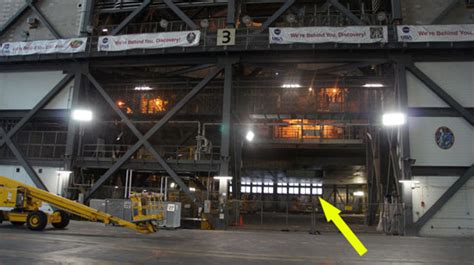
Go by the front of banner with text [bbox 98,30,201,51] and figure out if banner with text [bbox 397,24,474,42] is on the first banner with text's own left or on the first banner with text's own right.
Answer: on the first banner with text's own left

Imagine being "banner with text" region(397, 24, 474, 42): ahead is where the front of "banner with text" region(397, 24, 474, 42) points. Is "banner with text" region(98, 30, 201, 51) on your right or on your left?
on your right

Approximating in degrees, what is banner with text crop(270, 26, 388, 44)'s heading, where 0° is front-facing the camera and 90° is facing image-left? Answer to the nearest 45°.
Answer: approximately 0°

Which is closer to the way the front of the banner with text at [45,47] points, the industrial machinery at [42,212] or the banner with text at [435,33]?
the industrial machinery

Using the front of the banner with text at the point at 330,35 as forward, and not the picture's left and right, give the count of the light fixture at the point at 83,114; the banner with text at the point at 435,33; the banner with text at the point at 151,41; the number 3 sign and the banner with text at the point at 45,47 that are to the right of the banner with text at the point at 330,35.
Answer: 4

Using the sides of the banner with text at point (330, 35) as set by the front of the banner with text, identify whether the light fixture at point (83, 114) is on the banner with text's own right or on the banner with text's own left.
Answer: on the banner with text's own right

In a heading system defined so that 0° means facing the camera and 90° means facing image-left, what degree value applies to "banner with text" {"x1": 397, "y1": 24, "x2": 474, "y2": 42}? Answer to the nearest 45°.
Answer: approximately 0°

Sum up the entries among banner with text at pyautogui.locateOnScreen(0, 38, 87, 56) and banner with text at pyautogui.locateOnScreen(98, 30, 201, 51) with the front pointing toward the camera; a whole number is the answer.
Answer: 2

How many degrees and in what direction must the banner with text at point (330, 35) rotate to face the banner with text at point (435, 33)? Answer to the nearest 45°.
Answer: approximately 90° to its left

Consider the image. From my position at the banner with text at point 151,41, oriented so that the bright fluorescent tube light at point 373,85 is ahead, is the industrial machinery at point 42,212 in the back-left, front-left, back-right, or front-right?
back-right
